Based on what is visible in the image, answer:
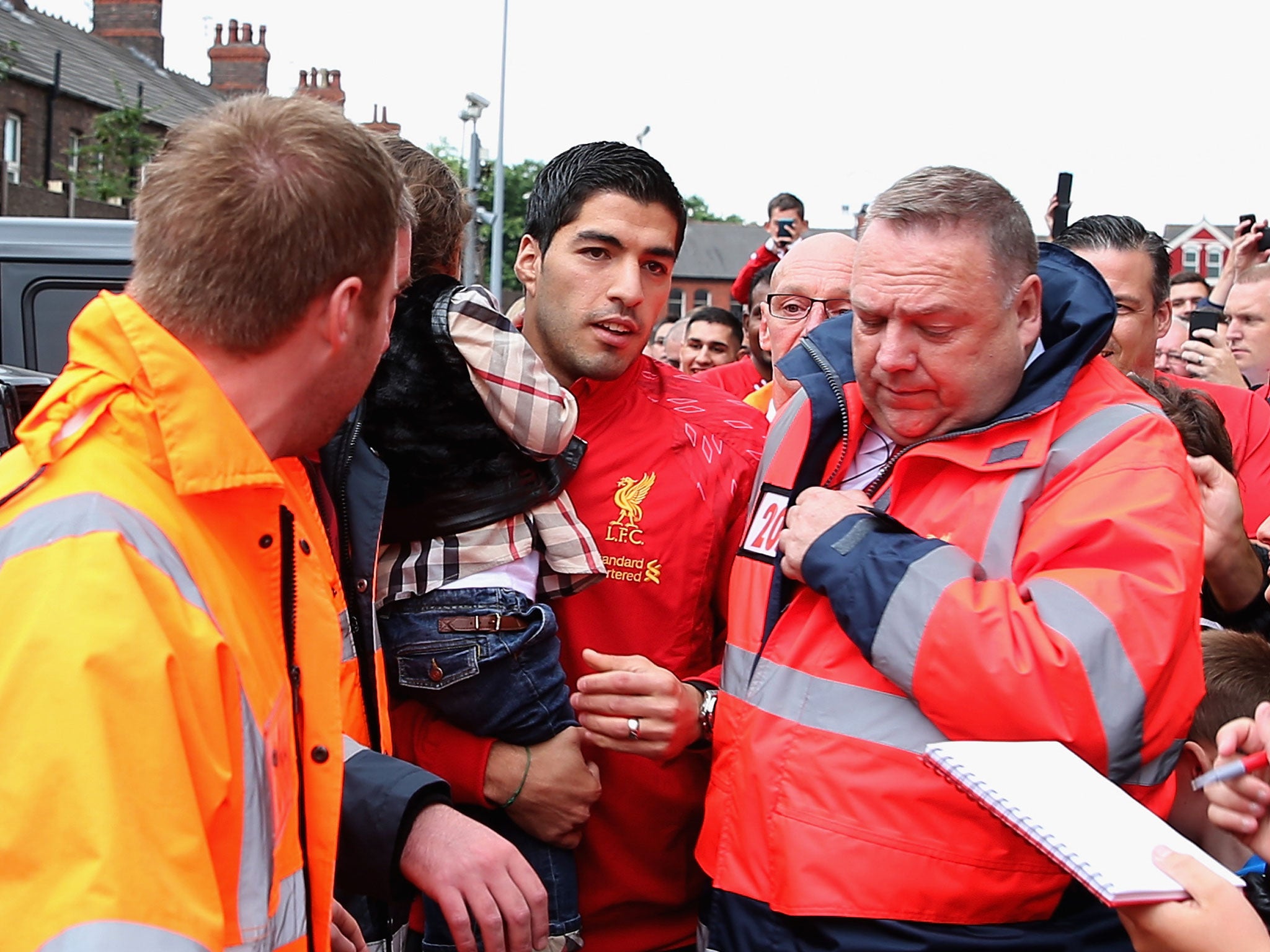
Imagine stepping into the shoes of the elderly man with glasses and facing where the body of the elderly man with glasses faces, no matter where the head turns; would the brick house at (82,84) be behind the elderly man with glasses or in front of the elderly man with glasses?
behind

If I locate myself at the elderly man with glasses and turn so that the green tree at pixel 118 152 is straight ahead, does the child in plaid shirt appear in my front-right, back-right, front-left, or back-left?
back-left

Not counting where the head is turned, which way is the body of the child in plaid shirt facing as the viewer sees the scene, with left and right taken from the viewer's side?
facing away from the viewer and to the right of the viewer

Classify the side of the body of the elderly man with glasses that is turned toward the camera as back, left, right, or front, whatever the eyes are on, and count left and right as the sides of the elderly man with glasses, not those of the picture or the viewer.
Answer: front

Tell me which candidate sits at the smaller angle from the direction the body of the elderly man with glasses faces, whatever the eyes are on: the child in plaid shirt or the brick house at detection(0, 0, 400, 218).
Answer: the child in plaid shirt

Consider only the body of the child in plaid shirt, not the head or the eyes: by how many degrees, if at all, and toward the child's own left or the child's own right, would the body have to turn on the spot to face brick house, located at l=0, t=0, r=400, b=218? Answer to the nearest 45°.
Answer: approximately 45° to the child's own left

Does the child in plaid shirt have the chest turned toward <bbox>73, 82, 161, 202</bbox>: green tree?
no

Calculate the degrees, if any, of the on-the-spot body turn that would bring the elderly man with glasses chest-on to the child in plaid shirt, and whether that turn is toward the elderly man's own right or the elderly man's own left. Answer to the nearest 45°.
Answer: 0° — they already face them

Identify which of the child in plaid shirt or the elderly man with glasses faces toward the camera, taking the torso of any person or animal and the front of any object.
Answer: the elderly man with glasses

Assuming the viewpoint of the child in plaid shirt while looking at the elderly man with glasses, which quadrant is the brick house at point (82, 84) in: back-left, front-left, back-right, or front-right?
front-left

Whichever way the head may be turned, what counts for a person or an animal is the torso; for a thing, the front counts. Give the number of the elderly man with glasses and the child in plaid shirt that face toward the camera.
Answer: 1

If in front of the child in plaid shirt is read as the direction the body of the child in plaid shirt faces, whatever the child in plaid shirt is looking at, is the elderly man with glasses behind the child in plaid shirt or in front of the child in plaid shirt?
in front
